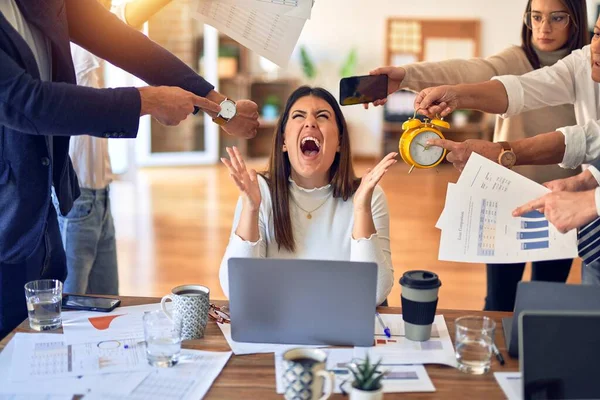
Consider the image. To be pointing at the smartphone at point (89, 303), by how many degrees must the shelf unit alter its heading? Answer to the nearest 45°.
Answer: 0° — it already faces it

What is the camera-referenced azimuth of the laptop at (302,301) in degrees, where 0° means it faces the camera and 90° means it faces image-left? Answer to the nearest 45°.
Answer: approximately 180°

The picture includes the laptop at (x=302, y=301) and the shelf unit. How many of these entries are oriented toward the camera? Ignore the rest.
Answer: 1

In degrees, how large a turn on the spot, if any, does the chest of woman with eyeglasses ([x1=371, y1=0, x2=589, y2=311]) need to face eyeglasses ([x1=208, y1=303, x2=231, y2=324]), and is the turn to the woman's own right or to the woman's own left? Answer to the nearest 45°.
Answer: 0° — they already face it

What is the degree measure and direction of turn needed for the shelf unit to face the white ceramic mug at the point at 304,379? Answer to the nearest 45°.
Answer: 0° — it already faces it

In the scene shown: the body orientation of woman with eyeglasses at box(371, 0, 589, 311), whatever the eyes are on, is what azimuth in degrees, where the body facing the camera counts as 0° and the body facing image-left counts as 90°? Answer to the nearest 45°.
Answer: approximately 45°

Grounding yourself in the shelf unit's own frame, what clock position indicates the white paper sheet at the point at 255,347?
The white paper sheet is roughly at 12 o'clock from the shelf unit.

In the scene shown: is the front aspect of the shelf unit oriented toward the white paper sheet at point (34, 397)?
yes

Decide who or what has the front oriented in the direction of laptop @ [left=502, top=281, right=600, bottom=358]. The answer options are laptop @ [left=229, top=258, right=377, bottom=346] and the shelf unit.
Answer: the shelf unit

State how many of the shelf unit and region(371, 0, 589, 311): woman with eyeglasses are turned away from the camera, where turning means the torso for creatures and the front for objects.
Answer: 0
